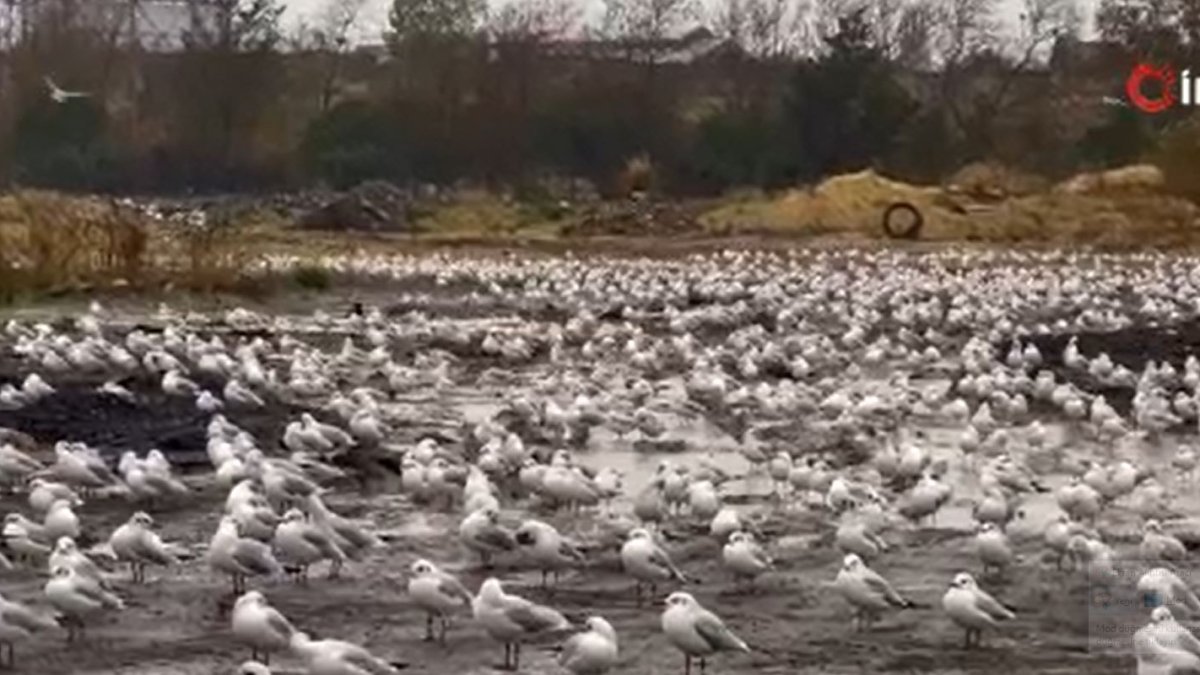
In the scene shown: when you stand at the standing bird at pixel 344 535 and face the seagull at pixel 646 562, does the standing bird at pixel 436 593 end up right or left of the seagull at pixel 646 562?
right

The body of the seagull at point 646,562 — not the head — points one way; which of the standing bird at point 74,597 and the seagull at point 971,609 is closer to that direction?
the standing bird

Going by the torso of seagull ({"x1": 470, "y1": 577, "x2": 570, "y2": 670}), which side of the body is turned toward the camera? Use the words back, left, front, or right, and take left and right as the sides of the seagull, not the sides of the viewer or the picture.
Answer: left

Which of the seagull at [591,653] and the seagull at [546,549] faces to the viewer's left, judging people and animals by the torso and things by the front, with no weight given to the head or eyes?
the seagull at [546,549]

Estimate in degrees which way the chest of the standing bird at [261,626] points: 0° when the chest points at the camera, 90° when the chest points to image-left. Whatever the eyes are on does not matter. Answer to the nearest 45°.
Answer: approximately 45°

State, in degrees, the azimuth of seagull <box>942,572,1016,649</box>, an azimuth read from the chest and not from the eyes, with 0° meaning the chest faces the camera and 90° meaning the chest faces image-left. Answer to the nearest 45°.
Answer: approximately 45°

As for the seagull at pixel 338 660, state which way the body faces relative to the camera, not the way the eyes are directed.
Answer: to the viewer's left

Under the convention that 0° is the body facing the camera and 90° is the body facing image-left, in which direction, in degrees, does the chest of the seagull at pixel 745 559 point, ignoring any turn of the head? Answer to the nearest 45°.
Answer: approximately 45°

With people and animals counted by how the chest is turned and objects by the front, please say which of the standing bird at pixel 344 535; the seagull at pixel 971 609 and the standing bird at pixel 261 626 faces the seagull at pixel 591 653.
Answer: the seagull at pixel 971 609

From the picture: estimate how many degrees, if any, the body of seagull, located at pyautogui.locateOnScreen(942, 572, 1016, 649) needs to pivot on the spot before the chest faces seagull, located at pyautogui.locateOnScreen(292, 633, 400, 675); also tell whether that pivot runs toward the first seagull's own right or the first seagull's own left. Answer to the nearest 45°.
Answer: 0° — it already faces it
